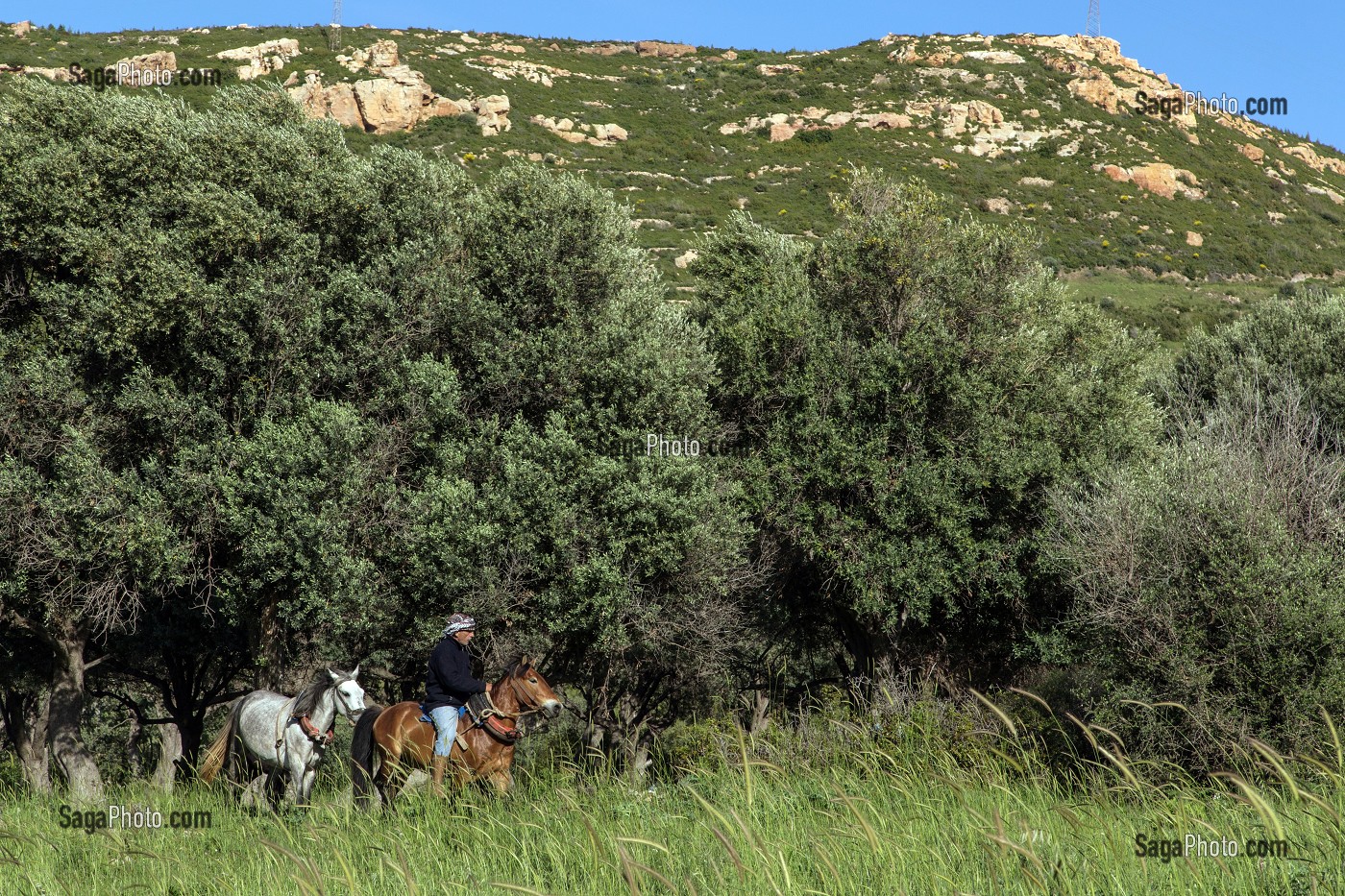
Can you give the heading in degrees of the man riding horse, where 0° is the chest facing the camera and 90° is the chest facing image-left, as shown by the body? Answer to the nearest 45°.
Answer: approximately 270°

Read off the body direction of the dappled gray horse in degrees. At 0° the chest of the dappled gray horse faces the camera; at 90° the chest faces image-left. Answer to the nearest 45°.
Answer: approximately 315°

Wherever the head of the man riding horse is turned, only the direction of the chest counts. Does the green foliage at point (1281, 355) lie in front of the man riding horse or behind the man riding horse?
in front

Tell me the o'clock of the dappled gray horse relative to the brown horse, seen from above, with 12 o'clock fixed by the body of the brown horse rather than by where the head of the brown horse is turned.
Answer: The dappled gray horse is roughly at 7 o'clock from the brown horse.

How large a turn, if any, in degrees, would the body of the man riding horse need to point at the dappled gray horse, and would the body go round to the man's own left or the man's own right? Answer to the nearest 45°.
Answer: approximately 135° to the man's own left

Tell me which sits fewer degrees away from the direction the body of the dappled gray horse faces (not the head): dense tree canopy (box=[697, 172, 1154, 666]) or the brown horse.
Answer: the brown horse

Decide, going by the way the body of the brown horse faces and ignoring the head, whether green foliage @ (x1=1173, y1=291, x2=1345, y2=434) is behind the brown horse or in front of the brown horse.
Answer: in front

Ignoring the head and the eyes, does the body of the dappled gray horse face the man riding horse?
yes

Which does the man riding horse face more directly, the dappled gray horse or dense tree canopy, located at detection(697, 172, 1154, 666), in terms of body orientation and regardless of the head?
the dense tree canopy

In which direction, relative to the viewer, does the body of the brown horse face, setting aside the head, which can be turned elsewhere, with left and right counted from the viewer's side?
facing to the right of the viewer

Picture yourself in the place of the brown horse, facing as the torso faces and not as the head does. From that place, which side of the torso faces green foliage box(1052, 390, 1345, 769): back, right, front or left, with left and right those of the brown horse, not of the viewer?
front

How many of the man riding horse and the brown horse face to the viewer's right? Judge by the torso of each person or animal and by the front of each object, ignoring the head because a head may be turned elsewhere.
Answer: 2
